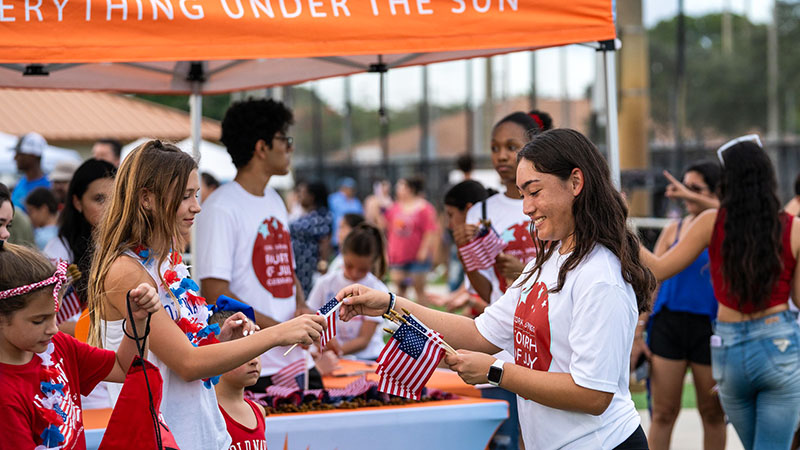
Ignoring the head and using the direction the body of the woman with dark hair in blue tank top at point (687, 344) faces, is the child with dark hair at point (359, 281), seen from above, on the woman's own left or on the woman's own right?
on the woman's own right

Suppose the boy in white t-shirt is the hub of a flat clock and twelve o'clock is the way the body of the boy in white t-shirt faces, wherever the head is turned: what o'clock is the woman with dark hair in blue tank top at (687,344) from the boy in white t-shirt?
The woman with dark hair in blue tank top is roughly at 10 o'clock from the boy in white t-shirt.

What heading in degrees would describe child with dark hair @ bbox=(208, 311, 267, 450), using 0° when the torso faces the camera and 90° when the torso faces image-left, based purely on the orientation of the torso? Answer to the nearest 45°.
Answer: approximately 315°

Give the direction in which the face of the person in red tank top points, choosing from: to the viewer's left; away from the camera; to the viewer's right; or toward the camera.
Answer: away from the camera

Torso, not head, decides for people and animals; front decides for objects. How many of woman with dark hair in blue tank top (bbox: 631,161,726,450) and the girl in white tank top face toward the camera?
1

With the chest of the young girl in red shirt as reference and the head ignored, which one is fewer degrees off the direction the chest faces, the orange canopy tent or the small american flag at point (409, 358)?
the small american flag

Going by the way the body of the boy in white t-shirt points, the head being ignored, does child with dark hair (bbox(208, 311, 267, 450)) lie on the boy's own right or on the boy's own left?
on the boy's own right

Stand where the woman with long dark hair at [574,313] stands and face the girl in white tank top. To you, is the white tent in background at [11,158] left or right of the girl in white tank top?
right

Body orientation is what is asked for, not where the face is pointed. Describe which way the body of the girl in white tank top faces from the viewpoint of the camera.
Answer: to the viewer's right

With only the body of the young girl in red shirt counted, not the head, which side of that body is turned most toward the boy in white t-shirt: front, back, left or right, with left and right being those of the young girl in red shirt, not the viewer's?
left
